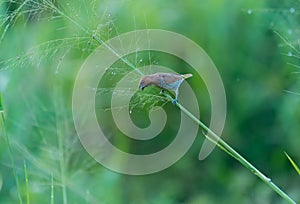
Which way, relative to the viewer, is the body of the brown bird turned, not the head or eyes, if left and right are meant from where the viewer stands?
facing to the left of the viewer
